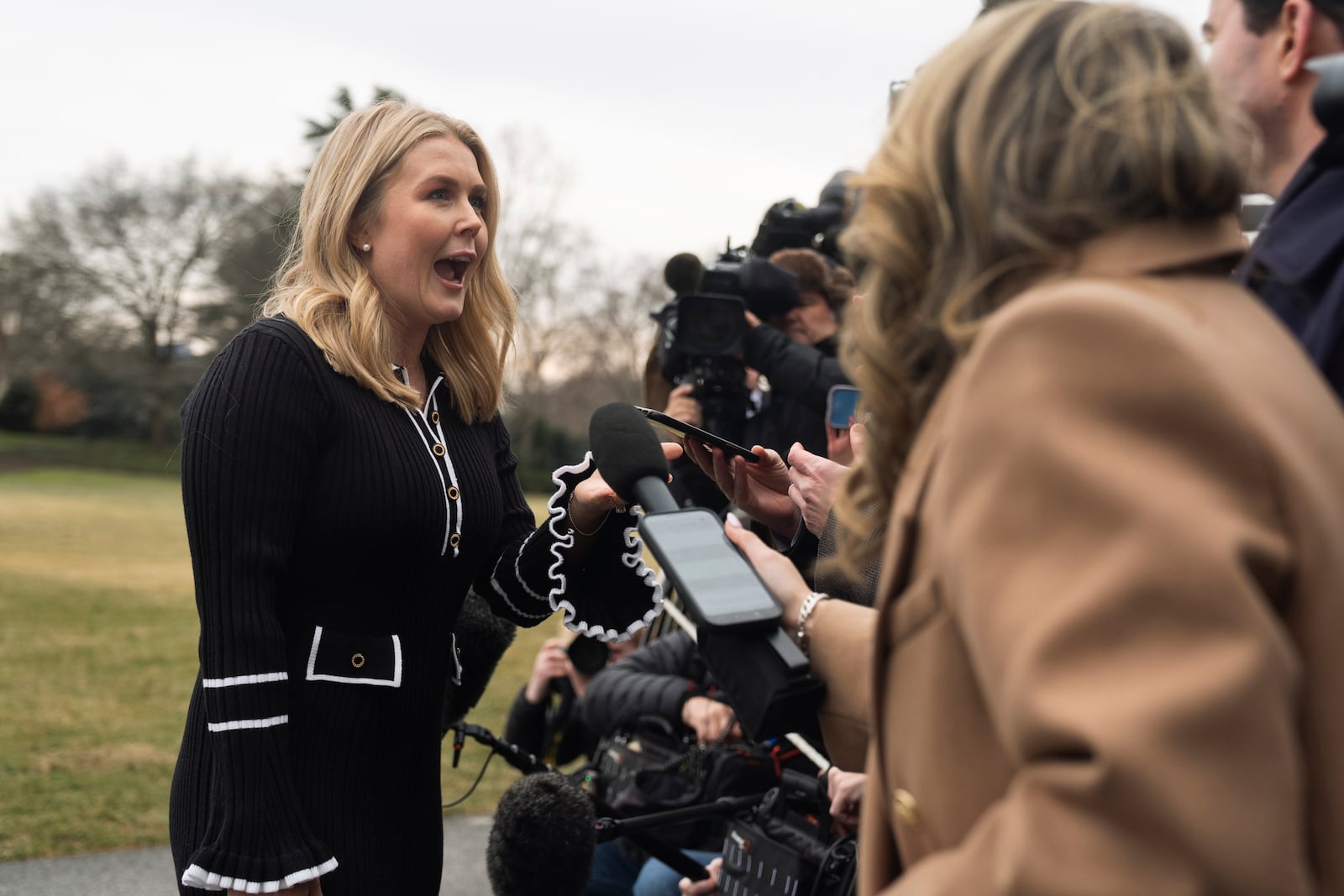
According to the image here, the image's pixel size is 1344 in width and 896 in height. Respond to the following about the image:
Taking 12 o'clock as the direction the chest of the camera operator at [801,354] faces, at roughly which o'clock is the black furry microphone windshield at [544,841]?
The black furry microphone windshield is roughly at 11 o'clock from the camera operator.

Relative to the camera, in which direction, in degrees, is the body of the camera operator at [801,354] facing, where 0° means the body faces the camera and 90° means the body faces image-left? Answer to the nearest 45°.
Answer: approximately 45°

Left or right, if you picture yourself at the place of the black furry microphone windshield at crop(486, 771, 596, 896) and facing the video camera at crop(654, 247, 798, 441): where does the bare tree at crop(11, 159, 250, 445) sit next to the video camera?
left

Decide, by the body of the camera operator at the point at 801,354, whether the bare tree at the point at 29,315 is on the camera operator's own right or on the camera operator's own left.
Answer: on the camera operator's own right

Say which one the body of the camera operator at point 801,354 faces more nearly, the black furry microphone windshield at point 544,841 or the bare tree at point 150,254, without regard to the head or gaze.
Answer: the black furry microphone windshield

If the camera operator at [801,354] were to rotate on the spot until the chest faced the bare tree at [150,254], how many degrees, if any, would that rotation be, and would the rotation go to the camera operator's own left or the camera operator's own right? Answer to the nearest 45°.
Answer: approximately 90° to the camera operator's own right

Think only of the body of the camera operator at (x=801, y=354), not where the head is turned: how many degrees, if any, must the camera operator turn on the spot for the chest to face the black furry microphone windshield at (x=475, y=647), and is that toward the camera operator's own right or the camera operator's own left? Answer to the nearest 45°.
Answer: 0° — they already face it
